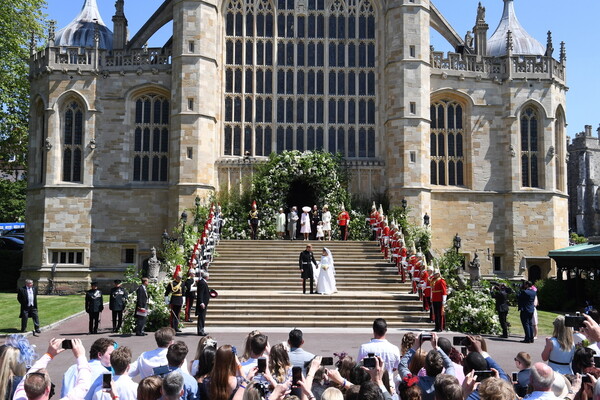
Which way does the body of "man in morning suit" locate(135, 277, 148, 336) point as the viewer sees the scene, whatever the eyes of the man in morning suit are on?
to the viewer's right

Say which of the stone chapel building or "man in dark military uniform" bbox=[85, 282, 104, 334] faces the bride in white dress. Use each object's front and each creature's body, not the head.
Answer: the stone chapel building

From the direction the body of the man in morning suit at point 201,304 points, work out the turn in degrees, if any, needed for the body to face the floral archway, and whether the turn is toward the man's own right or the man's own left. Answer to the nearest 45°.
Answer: approximately 90° to the man's own left

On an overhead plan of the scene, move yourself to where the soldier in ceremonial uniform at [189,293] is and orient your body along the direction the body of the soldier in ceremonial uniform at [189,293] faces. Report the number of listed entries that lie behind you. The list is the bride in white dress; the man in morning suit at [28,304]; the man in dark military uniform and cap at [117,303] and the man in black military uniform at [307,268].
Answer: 2

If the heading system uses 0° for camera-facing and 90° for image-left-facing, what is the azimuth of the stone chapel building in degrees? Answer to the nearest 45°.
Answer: approximately 0°

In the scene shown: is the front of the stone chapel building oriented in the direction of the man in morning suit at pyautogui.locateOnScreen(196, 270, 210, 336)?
yes

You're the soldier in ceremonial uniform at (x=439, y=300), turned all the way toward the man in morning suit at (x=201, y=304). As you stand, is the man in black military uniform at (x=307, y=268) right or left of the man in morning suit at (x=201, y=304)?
right

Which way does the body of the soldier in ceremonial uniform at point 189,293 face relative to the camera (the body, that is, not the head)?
to the viewer's right

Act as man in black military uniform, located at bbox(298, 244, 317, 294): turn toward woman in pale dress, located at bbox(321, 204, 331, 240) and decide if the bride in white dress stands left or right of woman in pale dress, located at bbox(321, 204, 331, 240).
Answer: right

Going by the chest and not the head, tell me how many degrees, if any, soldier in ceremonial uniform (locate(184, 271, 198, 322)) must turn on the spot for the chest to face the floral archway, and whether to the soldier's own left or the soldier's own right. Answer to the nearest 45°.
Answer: approximately 45° to the soldier's own left
